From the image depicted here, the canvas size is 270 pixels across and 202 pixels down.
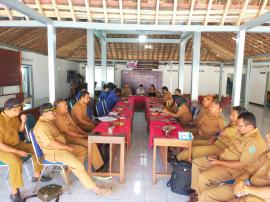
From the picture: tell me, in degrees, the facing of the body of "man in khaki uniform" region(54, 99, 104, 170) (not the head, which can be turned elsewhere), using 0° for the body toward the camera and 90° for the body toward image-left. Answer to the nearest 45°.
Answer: approximately 270°

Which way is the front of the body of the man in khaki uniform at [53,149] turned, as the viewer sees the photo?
to the viewer's right

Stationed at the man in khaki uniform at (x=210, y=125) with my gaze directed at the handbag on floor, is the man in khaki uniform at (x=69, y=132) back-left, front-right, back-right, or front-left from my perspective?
front-right

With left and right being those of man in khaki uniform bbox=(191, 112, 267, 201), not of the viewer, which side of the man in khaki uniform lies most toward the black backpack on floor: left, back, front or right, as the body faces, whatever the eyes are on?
front

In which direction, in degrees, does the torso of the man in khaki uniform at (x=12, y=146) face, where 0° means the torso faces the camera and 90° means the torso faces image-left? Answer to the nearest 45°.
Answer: approximately 315°

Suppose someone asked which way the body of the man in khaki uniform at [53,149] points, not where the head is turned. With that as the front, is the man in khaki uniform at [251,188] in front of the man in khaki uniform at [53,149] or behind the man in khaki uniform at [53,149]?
in front

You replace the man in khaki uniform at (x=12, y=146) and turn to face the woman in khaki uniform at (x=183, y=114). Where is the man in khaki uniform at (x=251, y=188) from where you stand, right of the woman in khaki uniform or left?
right

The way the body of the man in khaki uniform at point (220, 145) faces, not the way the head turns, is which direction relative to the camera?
to the viewer's left

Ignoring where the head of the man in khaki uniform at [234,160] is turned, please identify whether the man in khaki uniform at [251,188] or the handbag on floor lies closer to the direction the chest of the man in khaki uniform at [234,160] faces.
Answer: the handbag on floor

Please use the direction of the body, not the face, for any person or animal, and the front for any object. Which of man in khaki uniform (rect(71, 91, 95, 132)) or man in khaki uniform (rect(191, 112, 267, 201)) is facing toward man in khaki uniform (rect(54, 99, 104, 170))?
man in khaki uniform (rect(191, 112, 267, 201))

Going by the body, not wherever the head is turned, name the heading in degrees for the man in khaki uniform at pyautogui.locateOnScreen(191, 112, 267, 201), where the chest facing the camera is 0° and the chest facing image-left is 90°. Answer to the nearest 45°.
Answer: approximately 90°

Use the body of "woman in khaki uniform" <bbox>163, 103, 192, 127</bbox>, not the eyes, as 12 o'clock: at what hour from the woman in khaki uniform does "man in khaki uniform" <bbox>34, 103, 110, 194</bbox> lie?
The man in khaki uniform is roughly at 10 o'clock from the woman in khaki uniform.

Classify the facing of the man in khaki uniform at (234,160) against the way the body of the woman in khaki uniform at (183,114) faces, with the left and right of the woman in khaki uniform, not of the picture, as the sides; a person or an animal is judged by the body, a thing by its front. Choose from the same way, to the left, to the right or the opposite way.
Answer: the same way

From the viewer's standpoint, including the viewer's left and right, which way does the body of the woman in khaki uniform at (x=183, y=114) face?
facing to the left of the viewer

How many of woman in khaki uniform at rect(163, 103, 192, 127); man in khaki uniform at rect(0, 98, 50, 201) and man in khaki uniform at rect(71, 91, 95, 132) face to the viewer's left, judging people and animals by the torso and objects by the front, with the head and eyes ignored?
1
